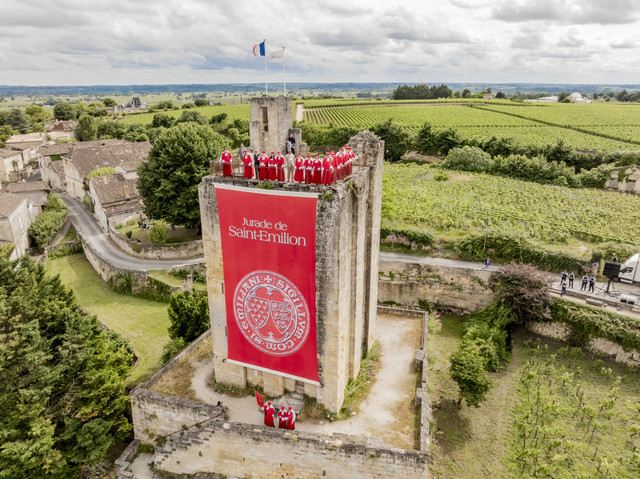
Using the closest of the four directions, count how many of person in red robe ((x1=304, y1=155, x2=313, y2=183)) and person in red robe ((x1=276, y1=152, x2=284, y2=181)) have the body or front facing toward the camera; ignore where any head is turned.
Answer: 2

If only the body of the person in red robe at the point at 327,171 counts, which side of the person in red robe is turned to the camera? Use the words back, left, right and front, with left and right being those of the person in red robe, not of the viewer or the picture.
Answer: front

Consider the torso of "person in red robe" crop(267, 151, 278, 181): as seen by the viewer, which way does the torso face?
toward the camera

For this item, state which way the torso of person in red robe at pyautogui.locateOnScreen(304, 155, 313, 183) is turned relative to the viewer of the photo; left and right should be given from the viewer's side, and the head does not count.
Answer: facing the viewer

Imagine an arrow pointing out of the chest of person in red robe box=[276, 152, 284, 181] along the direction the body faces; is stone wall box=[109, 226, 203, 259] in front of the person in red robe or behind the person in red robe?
behind

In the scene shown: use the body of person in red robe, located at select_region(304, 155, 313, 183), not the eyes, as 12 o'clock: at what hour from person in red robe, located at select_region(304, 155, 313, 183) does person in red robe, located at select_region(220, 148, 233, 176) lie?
person in red robe, located at select_region(220, 148, 233, 176) is roughly at 4 o'clock from person in red robe, located at select_region(304, 155, 313, 183).

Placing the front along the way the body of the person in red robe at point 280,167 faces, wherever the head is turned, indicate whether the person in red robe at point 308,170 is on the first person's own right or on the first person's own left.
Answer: on the first person's own left

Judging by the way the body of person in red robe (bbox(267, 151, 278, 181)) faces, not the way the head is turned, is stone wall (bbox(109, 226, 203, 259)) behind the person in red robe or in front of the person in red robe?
behind

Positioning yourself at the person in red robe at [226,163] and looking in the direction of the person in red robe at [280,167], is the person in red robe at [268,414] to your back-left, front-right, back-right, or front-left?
front-right
